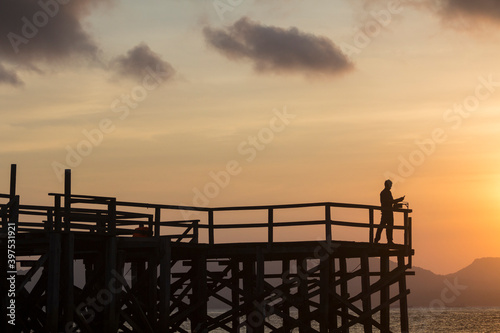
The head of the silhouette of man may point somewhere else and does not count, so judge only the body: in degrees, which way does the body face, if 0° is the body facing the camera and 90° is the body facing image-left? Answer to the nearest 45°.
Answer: approximately 270°
